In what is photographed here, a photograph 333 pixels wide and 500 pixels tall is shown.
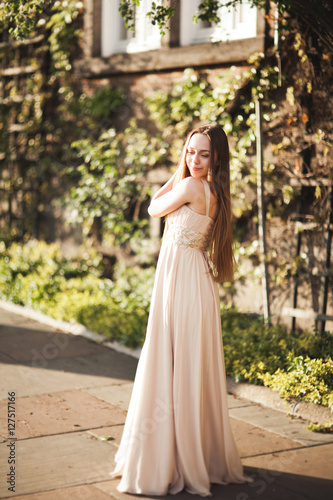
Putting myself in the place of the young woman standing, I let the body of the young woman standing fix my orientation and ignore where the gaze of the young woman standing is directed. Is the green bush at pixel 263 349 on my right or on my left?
on my right

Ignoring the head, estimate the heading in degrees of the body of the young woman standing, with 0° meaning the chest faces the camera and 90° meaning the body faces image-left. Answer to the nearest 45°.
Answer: approximately 90°

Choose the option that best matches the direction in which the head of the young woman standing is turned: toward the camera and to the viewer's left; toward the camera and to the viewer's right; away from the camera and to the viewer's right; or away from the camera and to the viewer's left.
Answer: toward the camera and to the viewer's left

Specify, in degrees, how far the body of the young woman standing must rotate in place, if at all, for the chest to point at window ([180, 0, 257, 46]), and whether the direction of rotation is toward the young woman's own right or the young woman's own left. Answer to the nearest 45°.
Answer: approximately 90° to the young woman's own right

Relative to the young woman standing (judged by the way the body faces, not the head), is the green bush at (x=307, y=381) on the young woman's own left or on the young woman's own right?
on the young woman's own right
